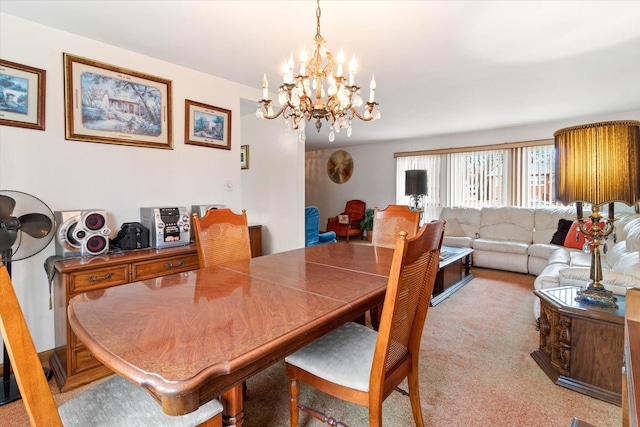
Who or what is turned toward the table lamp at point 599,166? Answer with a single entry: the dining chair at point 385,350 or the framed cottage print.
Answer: the framed cottage print

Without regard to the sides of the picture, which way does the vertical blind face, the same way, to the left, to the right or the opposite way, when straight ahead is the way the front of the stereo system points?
to the right

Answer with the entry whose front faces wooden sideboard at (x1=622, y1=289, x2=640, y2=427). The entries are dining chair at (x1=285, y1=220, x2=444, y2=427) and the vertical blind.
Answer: the vertical blind

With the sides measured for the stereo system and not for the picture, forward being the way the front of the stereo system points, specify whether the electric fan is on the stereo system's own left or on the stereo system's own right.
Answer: on the stereo system's own right

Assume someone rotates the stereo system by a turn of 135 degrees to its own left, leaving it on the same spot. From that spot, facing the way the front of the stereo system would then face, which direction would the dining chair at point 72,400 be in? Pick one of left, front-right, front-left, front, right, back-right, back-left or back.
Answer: back

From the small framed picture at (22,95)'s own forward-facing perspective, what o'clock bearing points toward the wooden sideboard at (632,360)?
The wooden sideboard is roughly at 1 o'clock from the small framed picture.

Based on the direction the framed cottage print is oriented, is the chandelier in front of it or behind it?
in front

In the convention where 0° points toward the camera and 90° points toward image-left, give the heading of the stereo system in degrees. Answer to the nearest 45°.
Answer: approximately 315°

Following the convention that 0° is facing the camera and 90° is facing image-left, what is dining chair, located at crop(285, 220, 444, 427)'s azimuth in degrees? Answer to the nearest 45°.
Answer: approximately 135°

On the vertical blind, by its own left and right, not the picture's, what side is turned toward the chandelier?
front

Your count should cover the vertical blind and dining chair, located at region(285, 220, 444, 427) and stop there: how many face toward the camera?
1
